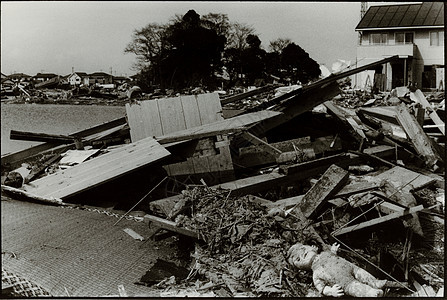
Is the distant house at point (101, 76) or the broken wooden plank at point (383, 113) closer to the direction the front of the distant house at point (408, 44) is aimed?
the broken wooden plank

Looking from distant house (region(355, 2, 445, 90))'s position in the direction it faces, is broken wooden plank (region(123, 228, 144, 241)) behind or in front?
in front

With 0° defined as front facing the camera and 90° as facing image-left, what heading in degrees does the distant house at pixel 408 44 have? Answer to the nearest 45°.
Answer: approximately 0°

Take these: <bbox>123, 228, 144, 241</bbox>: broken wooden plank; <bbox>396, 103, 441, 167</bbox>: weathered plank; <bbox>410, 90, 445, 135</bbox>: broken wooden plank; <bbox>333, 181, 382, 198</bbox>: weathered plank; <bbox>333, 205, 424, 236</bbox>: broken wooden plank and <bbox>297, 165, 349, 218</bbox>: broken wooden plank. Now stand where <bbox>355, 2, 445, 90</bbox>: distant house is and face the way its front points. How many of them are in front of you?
6

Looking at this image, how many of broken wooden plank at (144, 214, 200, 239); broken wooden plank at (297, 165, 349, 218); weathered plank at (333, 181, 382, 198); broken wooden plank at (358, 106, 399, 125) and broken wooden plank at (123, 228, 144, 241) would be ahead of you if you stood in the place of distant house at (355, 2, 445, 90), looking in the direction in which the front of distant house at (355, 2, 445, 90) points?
5

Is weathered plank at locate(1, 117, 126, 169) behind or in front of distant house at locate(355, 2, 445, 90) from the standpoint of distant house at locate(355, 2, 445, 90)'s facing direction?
in front

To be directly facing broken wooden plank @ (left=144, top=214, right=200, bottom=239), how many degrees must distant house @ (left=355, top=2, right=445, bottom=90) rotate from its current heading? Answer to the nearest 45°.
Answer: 0° — it already faces it

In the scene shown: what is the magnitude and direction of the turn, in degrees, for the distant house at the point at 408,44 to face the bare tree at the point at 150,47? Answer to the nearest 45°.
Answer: approximately 45° to its right

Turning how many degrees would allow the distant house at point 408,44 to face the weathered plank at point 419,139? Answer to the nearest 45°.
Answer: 0° — it already faces it

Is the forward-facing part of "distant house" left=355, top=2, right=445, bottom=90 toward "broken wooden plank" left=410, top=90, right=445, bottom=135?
yes
